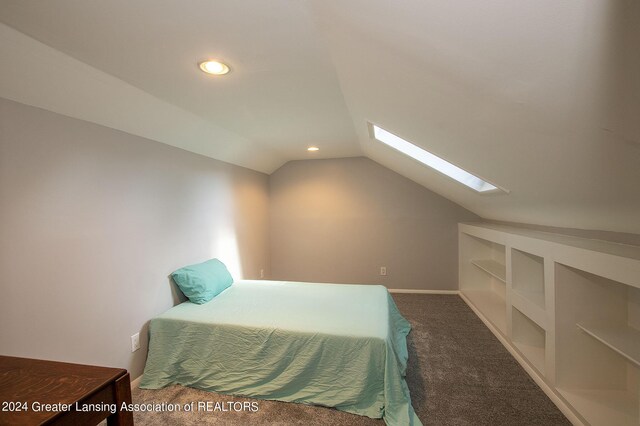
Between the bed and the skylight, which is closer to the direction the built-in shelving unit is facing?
the bed

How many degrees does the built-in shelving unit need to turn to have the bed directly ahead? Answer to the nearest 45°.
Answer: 0° — it already faces it

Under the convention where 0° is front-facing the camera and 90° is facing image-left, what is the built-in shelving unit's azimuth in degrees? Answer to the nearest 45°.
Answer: approximately 45°

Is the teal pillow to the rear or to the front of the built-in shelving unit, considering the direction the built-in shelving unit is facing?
to the front

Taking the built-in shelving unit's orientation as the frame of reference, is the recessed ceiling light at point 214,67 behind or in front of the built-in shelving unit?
in front

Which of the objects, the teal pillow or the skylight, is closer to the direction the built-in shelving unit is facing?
the teal pillow

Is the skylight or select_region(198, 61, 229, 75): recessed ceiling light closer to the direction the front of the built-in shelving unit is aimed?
the recessed ceiling light
